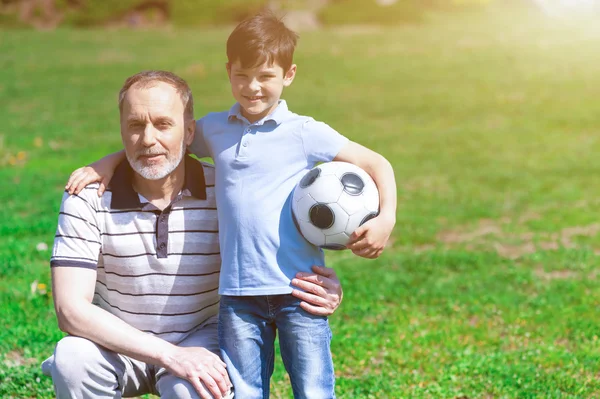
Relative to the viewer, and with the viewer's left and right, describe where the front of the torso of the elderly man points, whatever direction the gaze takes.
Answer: facing the viewer

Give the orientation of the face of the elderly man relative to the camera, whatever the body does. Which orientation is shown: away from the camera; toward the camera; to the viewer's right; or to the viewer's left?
toward the camera

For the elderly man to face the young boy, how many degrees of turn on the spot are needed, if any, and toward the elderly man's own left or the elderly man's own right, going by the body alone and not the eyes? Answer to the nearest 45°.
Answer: approximately 90° to the elderly man's own left
